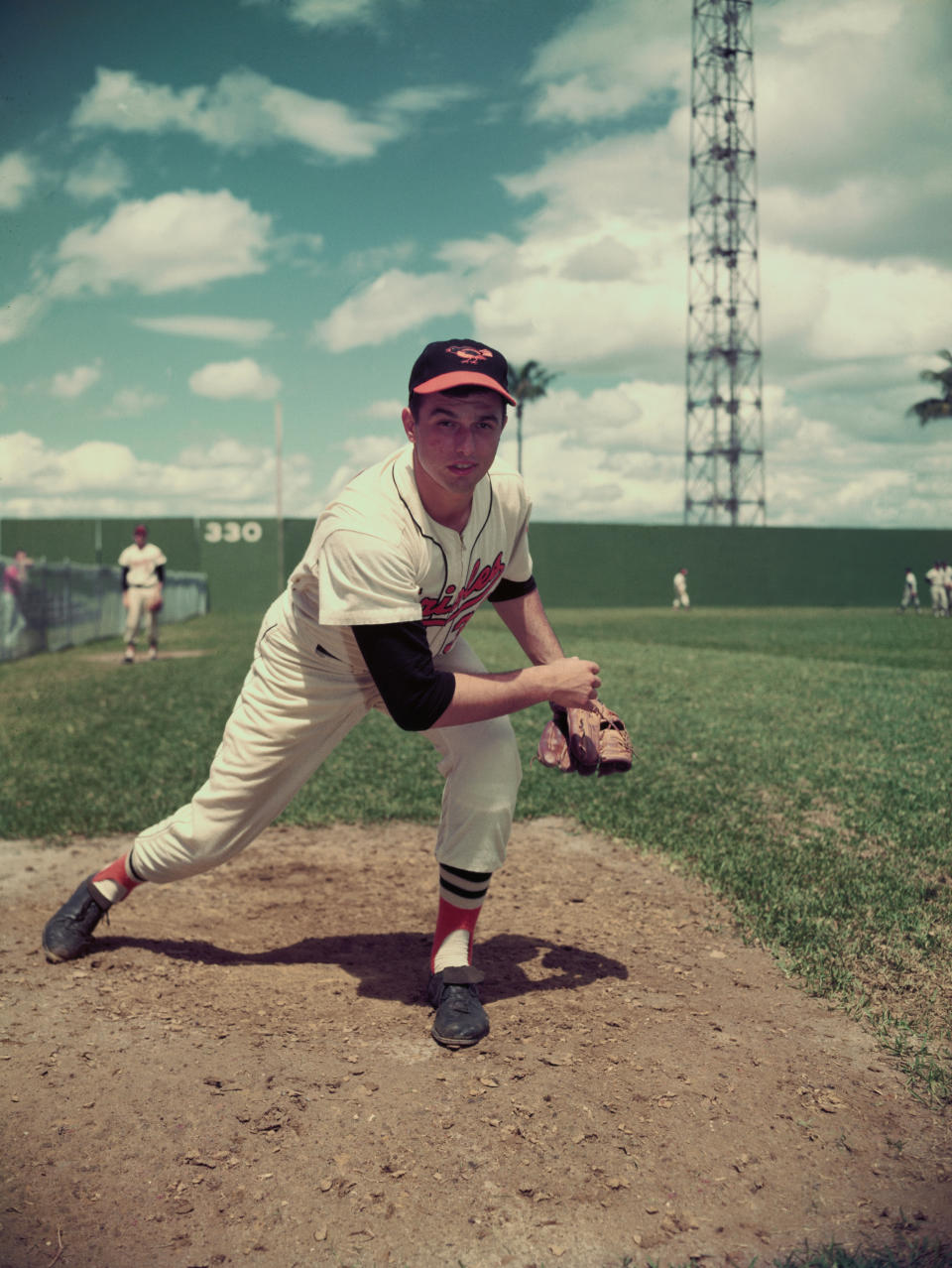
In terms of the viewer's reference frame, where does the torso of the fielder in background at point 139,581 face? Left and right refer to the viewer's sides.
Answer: facing the viewer

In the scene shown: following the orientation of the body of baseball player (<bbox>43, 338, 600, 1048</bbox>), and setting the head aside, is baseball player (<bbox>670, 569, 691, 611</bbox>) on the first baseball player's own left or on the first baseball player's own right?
on the first baseball player's own left

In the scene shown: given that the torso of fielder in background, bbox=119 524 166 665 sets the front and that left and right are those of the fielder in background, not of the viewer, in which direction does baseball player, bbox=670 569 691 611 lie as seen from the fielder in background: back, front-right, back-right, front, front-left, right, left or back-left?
back-left

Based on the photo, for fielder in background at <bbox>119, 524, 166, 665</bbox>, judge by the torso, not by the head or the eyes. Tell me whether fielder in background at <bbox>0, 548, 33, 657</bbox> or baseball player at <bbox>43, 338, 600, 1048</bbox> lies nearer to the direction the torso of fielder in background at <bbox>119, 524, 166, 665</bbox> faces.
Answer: the baseball player

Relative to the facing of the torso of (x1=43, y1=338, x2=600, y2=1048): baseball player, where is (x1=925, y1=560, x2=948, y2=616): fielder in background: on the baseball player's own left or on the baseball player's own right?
on the baseball player's own left

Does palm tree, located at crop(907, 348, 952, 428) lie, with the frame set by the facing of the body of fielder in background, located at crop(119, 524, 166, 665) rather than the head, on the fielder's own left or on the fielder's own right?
on the fielder's own left

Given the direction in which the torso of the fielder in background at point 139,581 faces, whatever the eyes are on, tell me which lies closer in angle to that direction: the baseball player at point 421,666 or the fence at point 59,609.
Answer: the baseball player

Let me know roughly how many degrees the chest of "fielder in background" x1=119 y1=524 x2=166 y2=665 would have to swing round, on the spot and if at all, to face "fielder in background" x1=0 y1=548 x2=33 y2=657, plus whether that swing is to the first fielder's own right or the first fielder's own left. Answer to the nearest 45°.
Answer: approximately 135° to the first fielder's own right

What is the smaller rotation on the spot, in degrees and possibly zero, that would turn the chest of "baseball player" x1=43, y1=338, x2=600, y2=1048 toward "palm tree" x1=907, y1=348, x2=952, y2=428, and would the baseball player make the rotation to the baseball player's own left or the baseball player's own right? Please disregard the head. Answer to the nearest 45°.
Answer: approximately 90° to the baseball player's own left

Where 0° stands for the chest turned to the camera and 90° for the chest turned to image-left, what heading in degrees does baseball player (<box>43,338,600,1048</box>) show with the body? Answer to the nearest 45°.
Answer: approximately 315°

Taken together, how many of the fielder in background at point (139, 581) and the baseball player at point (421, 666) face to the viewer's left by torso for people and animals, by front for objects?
0

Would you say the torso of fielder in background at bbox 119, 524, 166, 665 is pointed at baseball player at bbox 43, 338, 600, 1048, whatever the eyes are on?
yes
